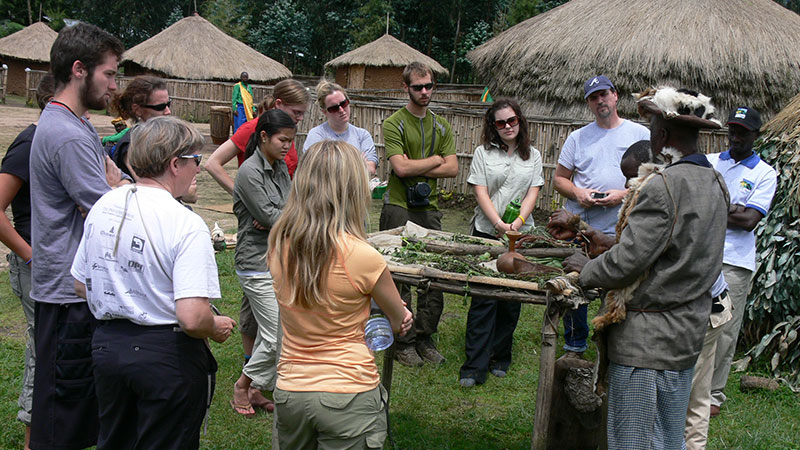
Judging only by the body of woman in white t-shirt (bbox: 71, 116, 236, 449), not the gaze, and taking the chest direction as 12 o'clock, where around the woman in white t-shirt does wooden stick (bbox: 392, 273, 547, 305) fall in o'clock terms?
The wooden stick is roughly at 1 o'clock from the woman in white t-shirt.

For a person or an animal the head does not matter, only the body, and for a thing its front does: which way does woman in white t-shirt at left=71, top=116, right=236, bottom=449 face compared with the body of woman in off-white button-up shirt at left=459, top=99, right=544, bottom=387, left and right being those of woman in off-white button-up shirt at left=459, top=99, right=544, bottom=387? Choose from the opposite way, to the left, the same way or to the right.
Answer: the opposite way

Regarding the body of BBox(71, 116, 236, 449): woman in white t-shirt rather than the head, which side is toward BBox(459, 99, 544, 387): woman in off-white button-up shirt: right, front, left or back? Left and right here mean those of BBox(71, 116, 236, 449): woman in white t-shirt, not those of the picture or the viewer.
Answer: front

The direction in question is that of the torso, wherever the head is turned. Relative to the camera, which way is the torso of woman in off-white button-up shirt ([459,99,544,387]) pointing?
toward the camera

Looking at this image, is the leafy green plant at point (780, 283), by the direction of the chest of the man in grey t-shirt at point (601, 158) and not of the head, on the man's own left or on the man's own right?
on the man's own left

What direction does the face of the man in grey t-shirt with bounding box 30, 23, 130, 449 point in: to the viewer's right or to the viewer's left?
to the viewer's right

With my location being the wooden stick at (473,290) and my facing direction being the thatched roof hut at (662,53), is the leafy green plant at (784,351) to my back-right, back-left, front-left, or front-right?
front-right

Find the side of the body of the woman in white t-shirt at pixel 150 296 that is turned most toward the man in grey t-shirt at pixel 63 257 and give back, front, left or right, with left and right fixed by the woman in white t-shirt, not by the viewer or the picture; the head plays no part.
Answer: left

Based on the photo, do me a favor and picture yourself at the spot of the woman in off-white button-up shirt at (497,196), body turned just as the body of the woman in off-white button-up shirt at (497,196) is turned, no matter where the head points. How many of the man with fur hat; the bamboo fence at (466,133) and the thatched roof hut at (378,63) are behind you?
2

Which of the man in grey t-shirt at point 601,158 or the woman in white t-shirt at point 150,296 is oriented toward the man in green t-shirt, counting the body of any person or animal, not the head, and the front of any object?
the woman in white t-shirt

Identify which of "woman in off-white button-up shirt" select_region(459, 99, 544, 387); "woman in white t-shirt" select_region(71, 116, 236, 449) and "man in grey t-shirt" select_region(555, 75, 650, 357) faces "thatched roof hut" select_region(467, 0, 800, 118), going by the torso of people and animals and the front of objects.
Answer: "woman in white t-shirt" select_region(71, 116, 236, 449)

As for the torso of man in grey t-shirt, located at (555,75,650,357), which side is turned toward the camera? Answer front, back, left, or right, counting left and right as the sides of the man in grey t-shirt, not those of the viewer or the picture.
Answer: front

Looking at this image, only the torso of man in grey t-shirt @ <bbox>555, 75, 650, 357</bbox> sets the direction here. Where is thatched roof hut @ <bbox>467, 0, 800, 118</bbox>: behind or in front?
behind
